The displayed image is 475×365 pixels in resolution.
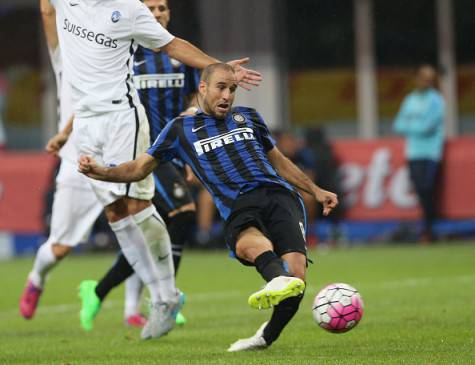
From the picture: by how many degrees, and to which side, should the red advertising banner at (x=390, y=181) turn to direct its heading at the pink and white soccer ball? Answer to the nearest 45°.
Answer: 0° — it already faces it

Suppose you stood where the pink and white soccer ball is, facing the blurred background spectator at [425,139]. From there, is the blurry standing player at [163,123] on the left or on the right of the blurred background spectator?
left

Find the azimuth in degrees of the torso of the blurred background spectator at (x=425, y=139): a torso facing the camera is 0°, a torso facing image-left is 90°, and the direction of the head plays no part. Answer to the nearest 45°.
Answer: approximately 45°

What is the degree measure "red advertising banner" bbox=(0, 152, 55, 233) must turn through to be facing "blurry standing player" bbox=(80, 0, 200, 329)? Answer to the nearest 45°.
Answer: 0° — it already faces them

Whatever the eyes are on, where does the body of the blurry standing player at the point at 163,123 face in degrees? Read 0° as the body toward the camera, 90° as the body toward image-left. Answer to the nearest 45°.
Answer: approximately 0°

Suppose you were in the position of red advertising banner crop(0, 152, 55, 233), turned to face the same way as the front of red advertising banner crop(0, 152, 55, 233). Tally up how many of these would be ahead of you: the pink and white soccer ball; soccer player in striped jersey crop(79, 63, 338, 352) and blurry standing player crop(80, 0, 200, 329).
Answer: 3

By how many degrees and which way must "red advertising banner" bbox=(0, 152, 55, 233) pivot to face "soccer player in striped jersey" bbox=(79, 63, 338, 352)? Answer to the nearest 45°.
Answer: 0° — it already faces them
